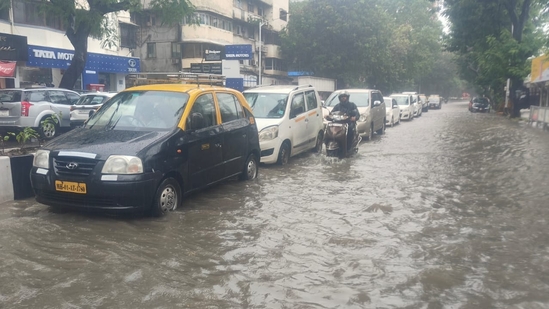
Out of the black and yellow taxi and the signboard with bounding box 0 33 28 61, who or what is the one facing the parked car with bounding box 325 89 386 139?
the signboard

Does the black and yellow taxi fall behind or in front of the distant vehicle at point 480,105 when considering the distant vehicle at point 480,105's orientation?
in front

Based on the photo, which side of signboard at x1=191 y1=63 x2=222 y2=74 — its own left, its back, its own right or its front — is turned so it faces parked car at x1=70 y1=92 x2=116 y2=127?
front

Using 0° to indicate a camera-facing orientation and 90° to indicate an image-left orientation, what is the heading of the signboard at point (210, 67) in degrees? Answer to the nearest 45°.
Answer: approximately 0°

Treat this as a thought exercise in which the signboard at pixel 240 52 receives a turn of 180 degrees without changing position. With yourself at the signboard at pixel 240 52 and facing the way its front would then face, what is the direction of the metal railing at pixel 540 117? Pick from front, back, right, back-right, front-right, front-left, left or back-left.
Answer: back-right

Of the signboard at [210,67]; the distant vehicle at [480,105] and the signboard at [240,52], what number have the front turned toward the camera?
3

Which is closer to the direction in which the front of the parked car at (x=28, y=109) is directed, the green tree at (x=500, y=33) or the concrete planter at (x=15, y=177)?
the green tree

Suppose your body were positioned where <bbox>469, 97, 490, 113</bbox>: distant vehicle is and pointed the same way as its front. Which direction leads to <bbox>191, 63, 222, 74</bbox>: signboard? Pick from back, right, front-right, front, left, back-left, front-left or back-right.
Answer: front-right

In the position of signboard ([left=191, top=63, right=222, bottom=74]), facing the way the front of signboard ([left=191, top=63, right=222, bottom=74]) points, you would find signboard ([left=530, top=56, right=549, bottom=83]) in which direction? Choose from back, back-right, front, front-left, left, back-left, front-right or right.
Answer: front-left

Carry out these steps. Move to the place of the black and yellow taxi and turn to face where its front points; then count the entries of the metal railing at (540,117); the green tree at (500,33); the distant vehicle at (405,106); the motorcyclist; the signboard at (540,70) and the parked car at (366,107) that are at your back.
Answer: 6
